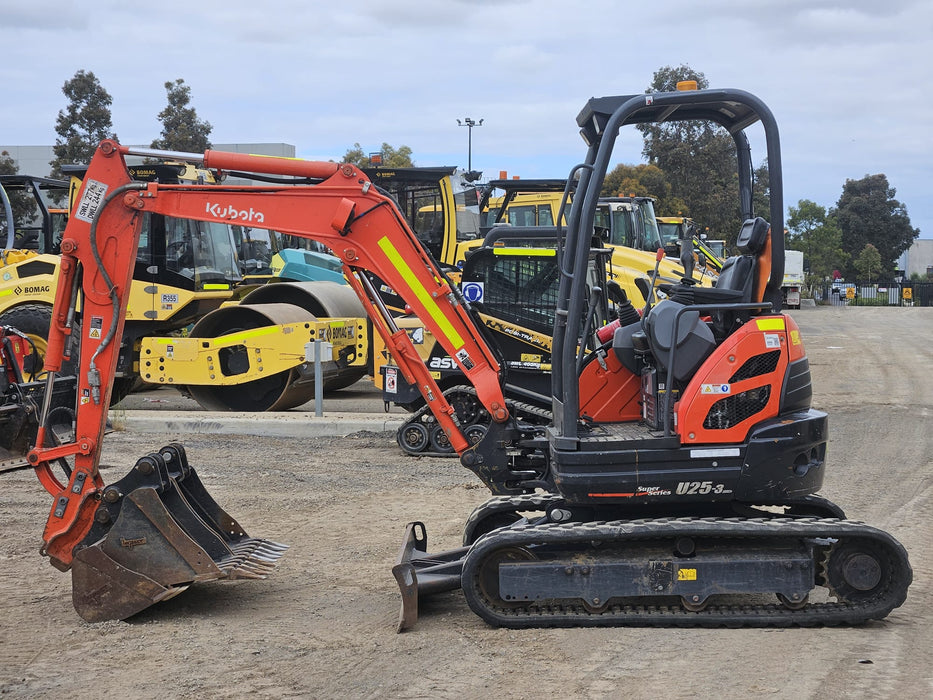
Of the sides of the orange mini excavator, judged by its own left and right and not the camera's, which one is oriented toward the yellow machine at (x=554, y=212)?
right

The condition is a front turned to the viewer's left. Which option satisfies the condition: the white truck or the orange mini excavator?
the orange mini excavator

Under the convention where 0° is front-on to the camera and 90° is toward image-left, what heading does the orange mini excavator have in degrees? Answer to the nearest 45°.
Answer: approximately 90°

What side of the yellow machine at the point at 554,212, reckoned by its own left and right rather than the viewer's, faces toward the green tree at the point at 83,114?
back

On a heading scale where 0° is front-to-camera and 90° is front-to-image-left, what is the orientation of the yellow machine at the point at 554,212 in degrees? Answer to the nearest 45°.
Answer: approximately 315°

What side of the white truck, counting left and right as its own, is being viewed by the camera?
back

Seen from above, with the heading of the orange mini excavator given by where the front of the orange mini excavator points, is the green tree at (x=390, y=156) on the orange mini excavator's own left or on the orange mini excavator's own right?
on the orange mini excavator's own right

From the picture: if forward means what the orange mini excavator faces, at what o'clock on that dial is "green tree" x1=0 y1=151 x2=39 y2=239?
The green tree is roughly at 2 o'clock from the orange mini excavator.

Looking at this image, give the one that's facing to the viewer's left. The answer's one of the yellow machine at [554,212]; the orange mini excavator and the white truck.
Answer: the orange mini excavator

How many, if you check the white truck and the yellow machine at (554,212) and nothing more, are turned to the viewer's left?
0

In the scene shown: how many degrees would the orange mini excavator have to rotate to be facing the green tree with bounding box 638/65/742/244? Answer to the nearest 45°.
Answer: approximately 90° to its right
